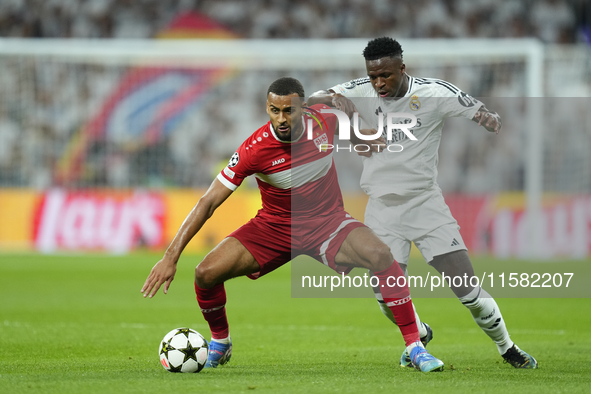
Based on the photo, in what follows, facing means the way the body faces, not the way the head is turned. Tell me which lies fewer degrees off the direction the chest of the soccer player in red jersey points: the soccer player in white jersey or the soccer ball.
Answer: the soccer ball

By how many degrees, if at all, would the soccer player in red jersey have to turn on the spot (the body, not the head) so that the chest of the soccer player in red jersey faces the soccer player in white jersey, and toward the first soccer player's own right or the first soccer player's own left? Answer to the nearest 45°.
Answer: approximately 90° to the first soccer player's own left

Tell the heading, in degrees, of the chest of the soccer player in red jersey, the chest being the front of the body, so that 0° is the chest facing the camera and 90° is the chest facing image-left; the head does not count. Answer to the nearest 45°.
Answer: approximately 0°

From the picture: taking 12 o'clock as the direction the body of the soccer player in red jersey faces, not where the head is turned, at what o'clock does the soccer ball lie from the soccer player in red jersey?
The soccer ball is roughly at 2 o'clock from the soccer player in red jersey.
